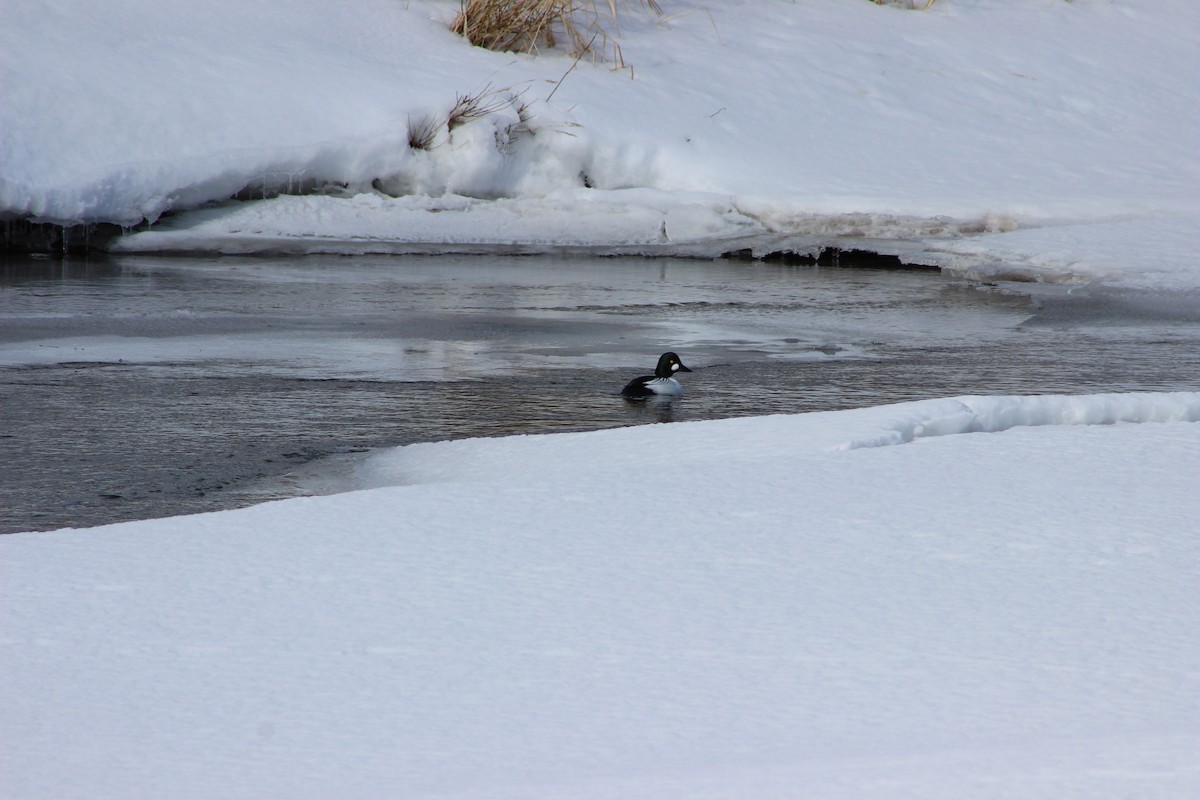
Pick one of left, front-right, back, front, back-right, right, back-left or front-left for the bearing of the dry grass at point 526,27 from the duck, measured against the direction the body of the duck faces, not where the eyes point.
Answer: left

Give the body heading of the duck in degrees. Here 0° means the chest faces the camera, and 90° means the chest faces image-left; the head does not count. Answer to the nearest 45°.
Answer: approximately 270°

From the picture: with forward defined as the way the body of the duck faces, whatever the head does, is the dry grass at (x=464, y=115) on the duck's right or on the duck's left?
on the duck's left
